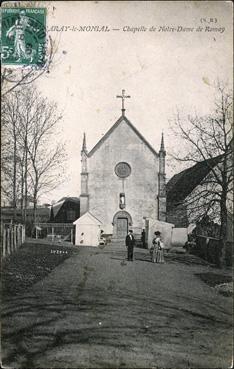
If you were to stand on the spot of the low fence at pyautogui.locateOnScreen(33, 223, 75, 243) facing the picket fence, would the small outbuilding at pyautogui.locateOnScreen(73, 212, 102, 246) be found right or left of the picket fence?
left

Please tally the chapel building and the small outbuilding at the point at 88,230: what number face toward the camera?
2

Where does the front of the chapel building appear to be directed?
toward the camera

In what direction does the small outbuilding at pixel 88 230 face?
toward the camera

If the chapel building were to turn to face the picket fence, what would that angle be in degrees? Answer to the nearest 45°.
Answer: approximately 45° to its right

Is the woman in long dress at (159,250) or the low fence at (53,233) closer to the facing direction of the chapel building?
the woman in long dress
